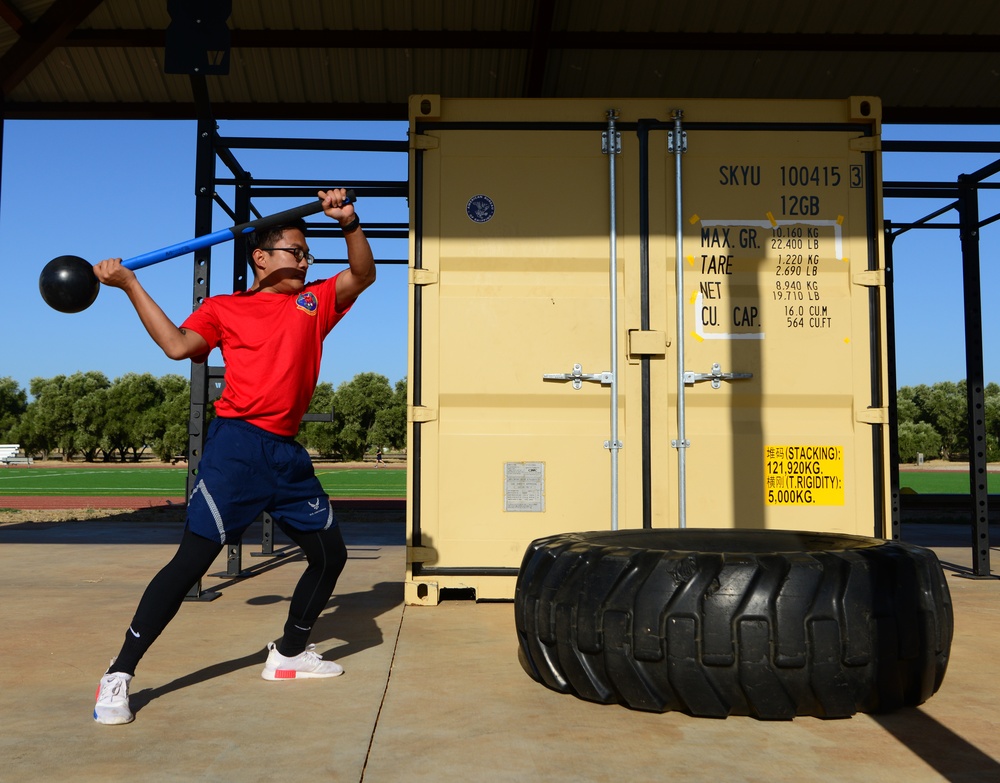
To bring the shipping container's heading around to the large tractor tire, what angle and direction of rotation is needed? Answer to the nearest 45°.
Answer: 0° — it already faces it

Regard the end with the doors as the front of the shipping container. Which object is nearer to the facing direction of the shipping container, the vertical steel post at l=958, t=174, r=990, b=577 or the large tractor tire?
the large tractor tire

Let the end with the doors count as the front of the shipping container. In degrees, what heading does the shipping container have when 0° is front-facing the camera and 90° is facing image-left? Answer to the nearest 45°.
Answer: approximately 0°

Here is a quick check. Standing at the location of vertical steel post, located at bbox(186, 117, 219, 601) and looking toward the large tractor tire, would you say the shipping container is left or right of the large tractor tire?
left

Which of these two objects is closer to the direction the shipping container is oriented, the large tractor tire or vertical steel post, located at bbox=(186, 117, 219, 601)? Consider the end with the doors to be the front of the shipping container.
the large tractor tire

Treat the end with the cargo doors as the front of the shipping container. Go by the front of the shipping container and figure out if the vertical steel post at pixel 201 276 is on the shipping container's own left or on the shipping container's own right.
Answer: on the shipping container's own right

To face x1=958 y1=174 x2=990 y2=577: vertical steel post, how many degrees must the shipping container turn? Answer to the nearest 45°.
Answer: approximately 135° to its left
